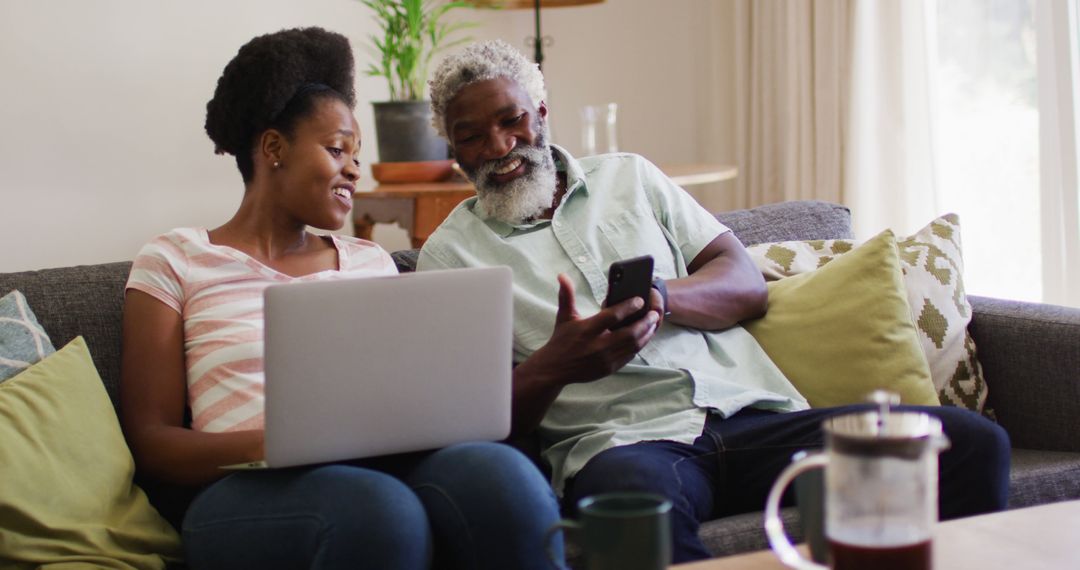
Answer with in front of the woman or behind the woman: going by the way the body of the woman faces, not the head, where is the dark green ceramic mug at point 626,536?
in front

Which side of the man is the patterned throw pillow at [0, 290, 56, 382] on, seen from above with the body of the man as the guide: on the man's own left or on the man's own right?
on the man's own right

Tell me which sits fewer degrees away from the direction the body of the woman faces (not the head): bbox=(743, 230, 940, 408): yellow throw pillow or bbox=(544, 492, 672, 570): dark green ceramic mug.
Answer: the dark green ceramic mug

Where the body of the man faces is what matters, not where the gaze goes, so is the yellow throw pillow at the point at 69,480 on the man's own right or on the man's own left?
on the man's own right

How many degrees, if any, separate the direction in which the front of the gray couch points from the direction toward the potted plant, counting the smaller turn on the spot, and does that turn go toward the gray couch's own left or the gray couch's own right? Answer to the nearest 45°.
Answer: approximately 135° to the gray couch's own right

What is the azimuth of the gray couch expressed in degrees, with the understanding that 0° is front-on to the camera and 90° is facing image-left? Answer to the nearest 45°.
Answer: approximately 0°

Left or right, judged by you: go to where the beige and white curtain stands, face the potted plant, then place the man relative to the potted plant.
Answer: left

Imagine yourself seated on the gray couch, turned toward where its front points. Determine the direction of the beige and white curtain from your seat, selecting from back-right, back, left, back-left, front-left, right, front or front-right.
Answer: back

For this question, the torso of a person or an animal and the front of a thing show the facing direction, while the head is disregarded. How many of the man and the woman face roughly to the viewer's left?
0

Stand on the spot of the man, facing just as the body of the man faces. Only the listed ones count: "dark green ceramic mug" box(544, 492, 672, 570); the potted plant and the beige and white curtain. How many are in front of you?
1

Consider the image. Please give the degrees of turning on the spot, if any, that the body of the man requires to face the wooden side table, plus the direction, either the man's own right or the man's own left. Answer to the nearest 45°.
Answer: approximately 135° to the man's own right

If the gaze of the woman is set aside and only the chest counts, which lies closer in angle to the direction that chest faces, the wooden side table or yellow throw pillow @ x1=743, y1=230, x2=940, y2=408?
the yellow throw pillow
